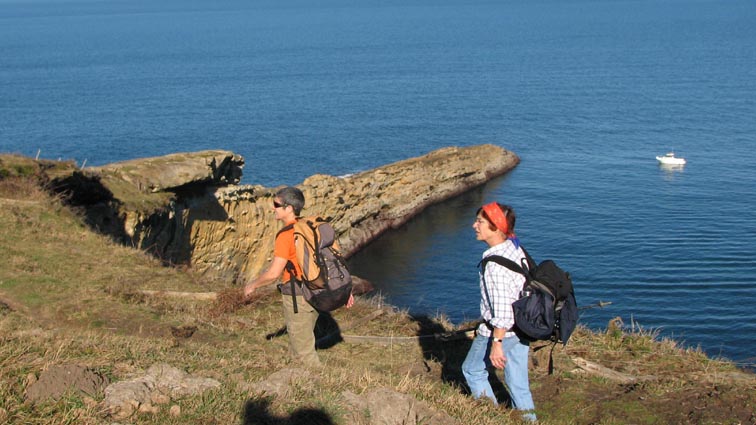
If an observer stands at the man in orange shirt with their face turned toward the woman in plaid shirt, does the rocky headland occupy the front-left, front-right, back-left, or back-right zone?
back-left

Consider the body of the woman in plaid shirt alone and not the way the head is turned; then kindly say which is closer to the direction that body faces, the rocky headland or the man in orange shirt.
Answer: the man in orange shirt

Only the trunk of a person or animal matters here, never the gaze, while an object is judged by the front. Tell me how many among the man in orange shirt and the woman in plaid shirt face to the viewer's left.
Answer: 2

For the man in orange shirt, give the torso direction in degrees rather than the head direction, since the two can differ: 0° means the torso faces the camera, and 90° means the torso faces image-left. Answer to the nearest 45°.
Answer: approximately 90°

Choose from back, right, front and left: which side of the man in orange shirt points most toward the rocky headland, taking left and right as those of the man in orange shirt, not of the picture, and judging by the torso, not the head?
right

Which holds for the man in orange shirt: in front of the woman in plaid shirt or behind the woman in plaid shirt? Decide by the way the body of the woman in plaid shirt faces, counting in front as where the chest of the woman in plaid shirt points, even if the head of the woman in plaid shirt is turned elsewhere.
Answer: in front

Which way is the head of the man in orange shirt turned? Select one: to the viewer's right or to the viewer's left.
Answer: to the viewer's left

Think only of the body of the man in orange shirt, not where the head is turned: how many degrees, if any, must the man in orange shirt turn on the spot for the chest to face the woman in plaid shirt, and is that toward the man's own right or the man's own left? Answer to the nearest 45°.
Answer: approximately 135° to the man's own left

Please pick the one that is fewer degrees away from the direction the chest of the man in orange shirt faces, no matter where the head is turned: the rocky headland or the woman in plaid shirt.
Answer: the rocky headland

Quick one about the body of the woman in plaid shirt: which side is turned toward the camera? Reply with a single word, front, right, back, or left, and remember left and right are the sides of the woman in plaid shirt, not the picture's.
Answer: left

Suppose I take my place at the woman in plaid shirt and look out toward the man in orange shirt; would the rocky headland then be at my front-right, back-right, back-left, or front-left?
front-right

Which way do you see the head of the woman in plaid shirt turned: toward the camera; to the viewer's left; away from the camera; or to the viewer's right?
to the viewer's left

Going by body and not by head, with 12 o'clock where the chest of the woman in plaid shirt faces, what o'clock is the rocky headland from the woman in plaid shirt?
The rocky headland is roughly at 2 o'clock from the woman in plaid shirt.
